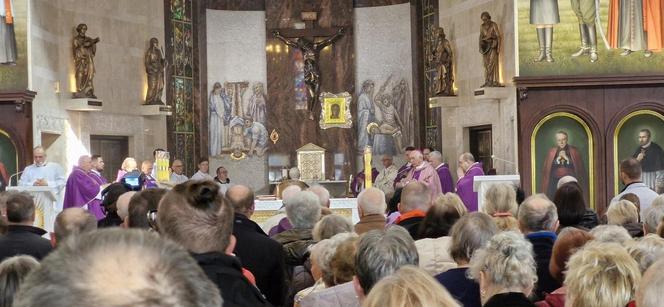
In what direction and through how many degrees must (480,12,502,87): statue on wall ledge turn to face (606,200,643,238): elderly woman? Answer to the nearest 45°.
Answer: approximately 45° to its left

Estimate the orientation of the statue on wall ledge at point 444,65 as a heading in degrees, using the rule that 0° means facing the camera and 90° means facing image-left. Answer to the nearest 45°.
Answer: approximately 45°

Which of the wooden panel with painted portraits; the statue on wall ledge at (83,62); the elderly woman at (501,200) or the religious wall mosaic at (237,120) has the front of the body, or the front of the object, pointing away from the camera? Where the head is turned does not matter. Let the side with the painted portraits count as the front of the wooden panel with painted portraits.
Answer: the elderly woman

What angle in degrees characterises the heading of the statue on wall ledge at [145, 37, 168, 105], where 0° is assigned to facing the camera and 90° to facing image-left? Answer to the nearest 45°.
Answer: approximately 315°

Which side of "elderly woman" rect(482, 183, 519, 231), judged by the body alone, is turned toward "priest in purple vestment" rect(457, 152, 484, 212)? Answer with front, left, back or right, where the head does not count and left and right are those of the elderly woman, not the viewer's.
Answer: front

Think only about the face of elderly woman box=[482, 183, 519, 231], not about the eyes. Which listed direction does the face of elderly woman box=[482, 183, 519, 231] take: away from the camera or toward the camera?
away from the camera

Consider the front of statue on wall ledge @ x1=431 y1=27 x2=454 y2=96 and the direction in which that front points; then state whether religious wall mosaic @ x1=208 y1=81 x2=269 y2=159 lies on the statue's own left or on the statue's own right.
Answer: on the statue's own right

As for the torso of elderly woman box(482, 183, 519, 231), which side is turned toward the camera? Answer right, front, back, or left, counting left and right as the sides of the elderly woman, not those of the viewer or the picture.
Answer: back

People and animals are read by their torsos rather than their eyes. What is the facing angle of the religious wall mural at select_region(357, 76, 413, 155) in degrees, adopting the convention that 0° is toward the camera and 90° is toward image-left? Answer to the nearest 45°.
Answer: approximately 0°

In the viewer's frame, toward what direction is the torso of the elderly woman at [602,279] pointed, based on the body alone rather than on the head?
away from the camera

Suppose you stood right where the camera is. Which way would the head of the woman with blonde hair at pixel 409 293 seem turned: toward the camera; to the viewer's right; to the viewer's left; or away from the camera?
away from the camera

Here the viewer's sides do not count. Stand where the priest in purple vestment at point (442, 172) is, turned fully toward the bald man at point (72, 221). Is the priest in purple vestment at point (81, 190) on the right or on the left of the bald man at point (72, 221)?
right
